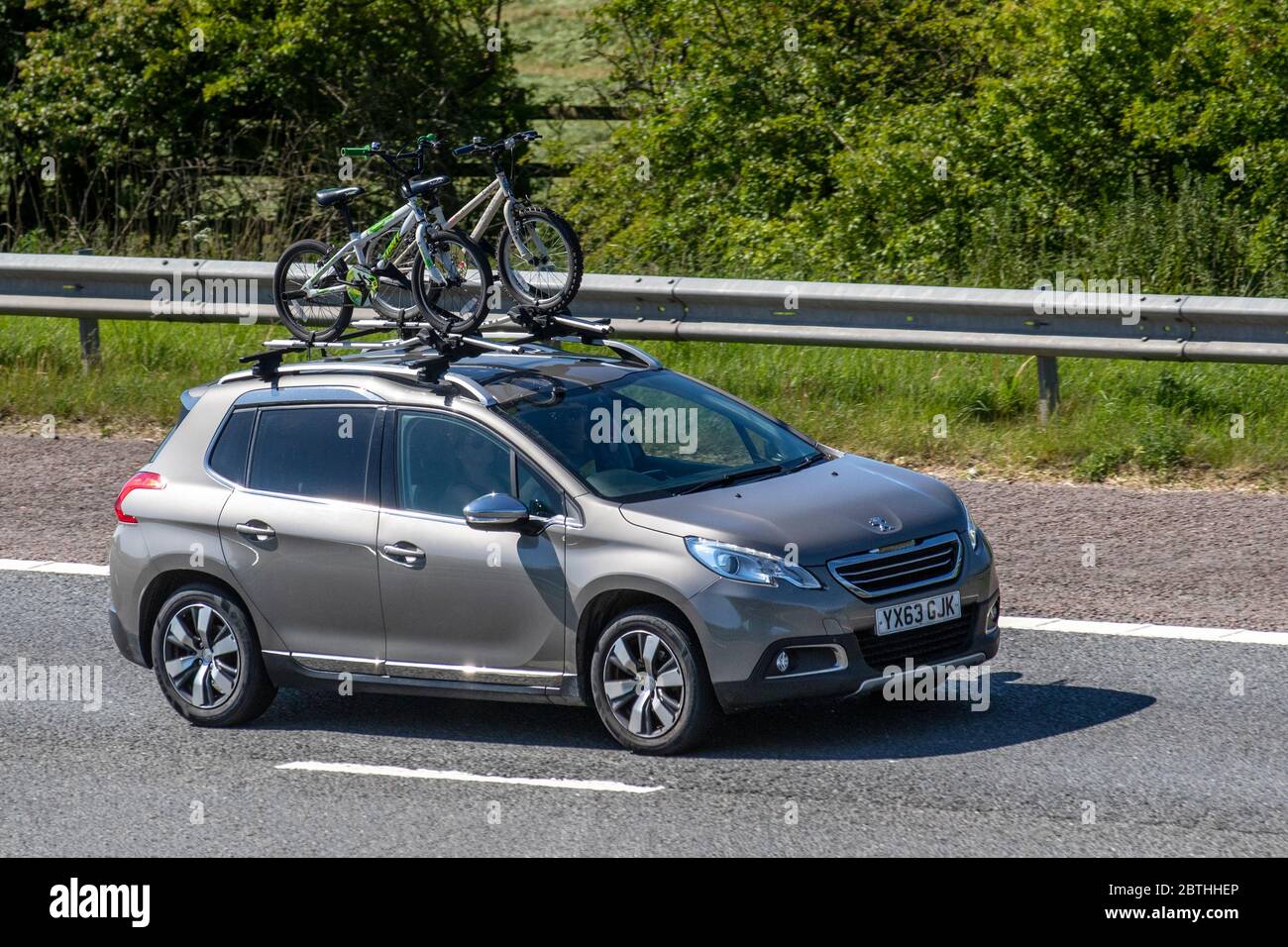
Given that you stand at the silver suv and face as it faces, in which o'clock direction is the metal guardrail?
The metal guardrail is roughly at 8 o'clock from the silver suv.

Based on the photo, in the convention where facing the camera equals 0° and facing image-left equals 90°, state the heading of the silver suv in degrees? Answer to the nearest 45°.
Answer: approximately 315°

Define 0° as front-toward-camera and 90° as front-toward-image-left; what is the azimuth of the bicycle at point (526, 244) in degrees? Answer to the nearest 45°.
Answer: approximately 315°

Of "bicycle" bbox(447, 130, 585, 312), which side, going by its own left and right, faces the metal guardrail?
left
